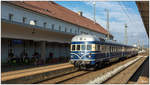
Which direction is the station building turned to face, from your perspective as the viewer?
facing the viewer and to the right of the viewer

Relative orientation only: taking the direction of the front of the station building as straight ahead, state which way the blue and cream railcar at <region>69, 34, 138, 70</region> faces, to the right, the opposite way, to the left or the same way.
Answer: to the right

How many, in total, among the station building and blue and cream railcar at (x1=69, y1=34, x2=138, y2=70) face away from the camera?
0

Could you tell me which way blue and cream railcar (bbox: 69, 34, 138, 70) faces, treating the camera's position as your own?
facing the viewer and to the left of the viewer

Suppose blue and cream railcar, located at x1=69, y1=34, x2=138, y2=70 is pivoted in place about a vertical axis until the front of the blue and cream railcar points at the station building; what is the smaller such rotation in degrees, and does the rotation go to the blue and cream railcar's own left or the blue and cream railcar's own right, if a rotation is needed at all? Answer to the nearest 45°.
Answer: approximately 90° to the blue and cream railcar's own right

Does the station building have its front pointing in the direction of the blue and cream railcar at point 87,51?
yes
